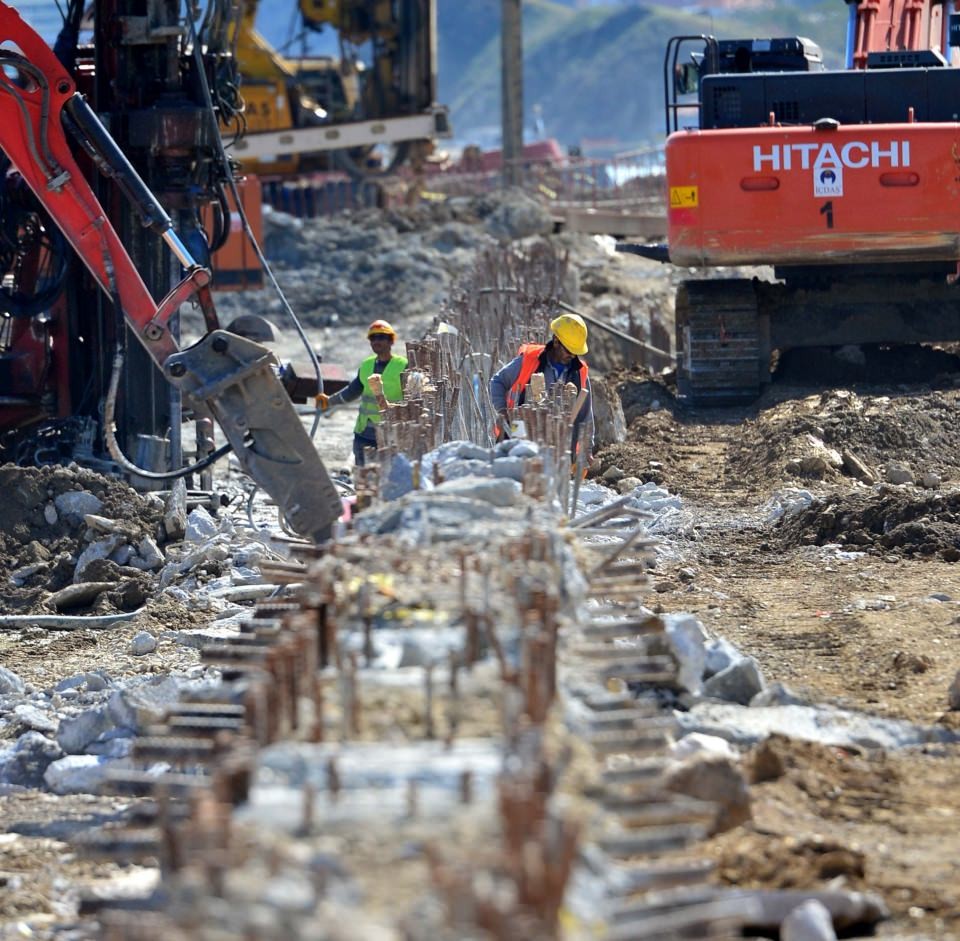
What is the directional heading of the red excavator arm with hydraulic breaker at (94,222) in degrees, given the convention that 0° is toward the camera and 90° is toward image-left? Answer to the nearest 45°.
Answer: approximately 270°

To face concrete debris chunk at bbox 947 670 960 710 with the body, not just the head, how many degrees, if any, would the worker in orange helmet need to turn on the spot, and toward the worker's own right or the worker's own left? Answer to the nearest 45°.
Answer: approximately 90° to the worker's own left

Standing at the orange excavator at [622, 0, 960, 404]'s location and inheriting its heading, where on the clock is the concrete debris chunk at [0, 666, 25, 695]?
The concrete debris chunk is roughly at 7 o'clock from the orange excavator.

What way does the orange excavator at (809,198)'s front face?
away from the camera

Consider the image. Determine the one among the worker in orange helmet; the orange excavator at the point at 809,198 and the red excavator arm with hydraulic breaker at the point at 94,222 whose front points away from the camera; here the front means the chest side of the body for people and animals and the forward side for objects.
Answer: the orange excavator

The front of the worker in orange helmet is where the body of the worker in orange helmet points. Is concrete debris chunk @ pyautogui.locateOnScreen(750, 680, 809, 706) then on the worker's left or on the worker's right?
on the worker's left

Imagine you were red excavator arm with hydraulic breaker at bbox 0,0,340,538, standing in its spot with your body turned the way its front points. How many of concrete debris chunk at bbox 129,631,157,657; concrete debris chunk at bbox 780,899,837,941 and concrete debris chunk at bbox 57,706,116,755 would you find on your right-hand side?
3

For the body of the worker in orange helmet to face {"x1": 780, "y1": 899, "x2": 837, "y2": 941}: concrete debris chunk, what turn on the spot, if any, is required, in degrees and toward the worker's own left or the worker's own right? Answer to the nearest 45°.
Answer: approximately 45° to the worker's own left

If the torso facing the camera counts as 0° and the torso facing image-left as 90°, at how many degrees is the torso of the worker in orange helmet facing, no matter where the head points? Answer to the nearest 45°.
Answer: approximately 45°

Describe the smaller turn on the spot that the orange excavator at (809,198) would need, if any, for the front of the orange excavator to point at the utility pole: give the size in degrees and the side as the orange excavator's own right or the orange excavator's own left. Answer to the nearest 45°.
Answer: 0° — it already faces it

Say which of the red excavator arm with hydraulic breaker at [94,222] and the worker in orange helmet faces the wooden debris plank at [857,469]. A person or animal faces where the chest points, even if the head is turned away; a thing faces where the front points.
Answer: the red excavator arm with hydraulic breaker

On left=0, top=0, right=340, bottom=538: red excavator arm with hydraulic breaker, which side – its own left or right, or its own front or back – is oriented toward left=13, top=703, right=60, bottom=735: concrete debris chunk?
right

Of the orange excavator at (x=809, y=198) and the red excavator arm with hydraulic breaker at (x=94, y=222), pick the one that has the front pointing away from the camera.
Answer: the orange excavator

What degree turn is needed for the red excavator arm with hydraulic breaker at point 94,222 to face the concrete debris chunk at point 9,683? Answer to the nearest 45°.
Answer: approximately 90° to its right

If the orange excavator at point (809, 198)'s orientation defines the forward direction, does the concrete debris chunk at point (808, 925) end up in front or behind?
behind
